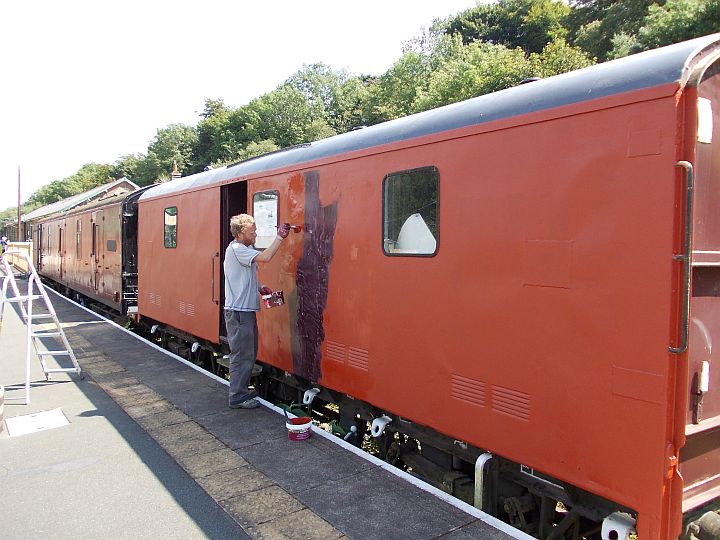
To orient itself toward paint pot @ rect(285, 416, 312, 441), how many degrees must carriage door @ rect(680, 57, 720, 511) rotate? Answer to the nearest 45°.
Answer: approximately 135° to its right
